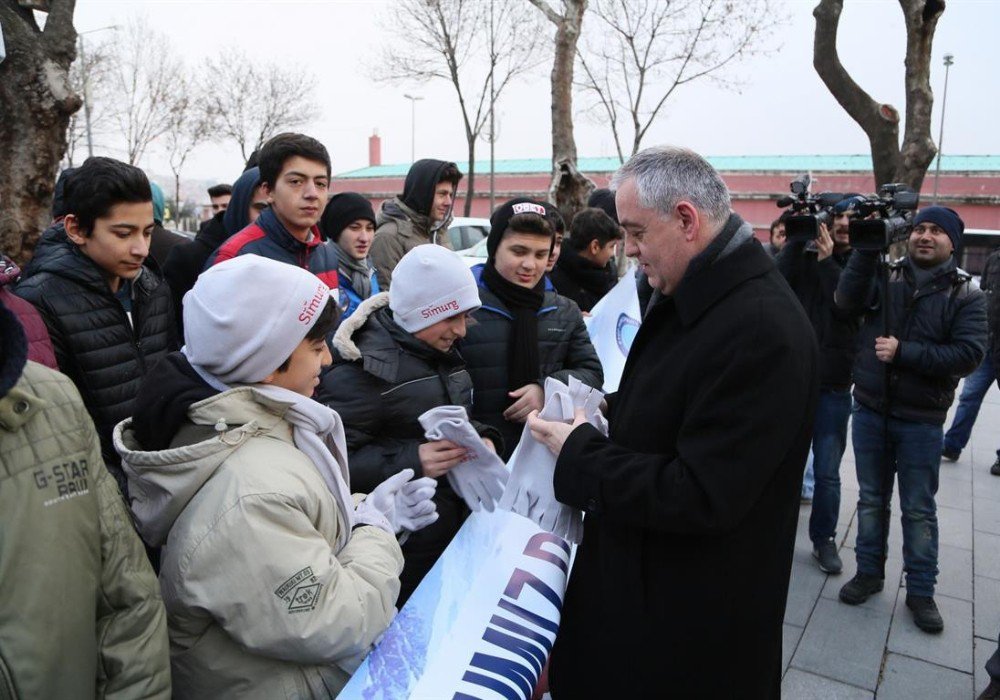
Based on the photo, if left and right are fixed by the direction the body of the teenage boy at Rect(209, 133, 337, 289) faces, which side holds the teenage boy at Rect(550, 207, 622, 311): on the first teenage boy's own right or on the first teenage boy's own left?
on the first teenage boy's own left

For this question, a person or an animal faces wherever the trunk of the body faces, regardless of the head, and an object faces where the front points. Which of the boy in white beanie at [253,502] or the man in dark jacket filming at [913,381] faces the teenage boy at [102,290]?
the man in dark jacket filming

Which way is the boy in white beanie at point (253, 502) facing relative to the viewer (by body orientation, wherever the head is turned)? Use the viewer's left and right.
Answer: facing to the right of the viewer

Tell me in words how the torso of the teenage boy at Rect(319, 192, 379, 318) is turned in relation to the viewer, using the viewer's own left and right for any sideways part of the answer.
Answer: facing the viewer and to the right of the viewer

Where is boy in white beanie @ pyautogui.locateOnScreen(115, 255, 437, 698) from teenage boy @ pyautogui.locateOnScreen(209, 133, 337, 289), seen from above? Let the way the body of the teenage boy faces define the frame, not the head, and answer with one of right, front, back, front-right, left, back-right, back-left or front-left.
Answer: front-right

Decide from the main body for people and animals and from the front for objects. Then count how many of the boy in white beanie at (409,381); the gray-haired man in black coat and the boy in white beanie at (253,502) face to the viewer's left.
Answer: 1

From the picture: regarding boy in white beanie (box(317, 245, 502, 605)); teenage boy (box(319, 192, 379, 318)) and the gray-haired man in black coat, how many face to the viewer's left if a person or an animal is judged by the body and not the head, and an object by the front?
1

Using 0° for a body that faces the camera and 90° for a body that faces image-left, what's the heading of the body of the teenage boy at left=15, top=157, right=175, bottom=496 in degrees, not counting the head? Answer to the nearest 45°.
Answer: approximately 315°

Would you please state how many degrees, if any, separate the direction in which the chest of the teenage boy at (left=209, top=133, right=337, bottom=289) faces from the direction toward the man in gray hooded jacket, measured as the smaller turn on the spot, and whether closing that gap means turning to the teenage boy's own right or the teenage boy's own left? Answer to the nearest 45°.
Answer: approximately 90° to the teenage boy's own left

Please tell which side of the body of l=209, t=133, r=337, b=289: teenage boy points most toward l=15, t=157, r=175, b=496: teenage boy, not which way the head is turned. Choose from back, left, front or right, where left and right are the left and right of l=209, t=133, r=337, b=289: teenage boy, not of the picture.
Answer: right

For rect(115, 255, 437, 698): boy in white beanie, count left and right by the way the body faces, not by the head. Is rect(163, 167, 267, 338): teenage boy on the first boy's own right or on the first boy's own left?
on the first boy's own left

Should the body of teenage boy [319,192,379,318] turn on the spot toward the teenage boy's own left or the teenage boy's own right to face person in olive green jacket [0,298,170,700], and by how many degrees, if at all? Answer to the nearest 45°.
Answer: approximately 45° to the teenage boy's own right

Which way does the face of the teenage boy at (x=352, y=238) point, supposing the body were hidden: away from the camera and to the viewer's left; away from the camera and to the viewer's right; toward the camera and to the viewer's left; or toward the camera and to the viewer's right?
toward the camera and to the viewer's right
